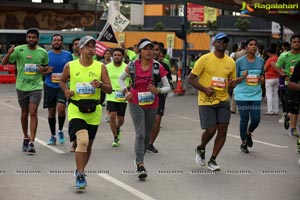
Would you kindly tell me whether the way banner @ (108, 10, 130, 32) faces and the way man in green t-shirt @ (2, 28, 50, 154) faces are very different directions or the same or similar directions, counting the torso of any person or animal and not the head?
same or similar directions

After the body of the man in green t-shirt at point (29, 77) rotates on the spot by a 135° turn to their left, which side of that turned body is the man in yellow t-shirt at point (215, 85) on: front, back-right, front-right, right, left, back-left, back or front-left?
right

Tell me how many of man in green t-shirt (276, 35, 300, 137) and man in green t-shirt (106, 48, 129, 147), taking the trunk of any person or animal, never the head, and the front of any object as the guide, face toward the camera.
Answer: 2

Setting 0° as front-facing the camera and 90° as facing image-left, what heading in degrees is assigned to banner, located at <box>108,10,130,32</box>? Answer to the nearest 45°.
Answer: approximately 0°

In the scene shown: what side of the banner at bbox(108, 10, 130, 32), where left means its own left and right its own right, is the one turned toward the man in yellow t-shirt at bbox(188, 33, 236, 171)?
front

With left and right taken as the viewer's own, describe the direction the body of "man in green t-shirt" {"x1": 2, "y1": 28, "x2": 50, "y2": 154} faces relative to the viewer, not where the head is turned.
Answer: facing the viewer

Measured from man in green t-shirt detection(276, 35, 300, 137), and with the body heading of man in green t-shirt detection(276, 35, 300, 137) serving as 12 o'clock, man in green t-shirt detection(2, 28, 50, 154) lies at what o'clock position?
man in green t-shirt detection(2, 28, 50, 154) is roughly at 2 o'clock from man in green t-shirt detection(276, 35, 300, 137).

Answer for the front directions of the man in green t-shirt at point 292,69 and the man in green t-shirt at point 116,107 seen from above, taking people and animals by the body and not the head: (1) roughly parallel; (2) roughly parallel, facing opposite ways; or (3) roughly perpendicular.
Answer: roughly parallel

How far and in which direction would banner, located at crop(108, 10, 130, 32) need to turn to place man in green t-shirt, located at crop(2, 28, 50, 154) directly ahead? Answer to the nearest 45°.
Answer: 0° — it already faces them

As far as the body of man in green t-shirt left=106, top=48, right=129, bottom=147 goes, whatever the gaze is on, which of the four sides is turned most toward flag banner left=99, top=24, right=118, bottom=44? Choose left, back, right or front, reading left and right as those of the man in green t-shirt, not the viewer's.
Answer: back

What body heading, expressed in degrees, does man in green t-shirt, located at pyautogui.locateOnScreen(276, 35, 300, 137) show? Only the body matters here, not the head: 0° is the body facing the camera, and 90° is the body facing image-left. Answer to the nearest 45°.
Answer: approximately 0°
